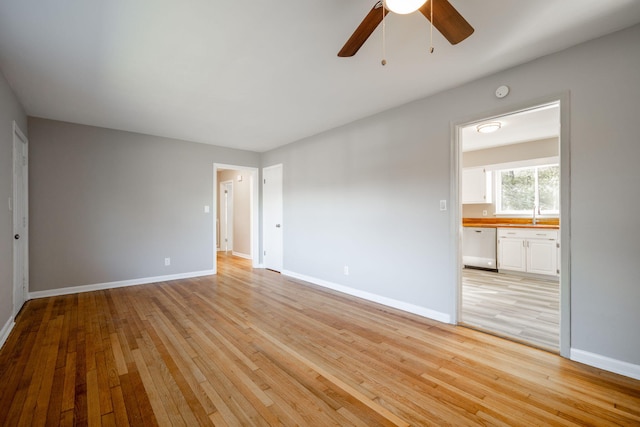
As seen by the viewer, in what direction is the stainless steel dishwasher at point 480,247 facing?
toward the camera

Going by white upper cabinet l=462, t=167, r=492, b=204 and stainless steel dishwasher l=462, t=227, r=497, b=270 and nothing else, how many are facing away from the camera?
0

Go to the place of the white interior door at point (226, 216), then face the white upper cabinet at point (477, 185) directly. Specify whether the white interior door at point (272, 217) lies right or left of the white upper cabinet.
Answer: right

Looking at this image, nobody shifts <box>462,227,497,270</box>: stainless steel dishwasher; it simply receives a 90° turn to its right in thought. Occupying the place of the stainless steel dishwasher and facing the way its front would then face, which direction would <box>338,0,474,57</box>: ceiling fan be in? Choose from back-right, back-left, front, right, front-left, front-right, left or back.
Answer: left

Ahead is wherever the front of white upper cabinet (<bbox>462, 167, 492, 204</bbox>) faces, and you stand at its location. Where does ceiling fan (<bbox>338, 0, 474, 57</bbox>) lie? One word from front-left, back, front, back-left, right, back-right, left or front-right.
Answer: front-left

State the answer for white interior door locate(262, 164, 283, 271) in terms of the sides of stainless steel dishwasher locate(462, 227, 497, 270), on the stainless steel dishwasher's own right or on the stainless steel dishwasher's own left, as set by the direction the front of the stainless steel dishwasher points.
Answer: on the stainless steel dishwasher's own right

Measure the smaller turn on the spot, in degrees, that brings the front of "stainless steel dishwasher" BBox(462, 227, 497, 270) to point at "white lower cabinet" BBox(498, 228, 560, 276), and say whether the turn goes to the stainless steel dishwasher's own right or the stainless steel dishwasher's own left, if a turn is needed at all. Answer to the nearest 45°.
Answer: approximately 90° to the stainless steel dishwasher's own left
